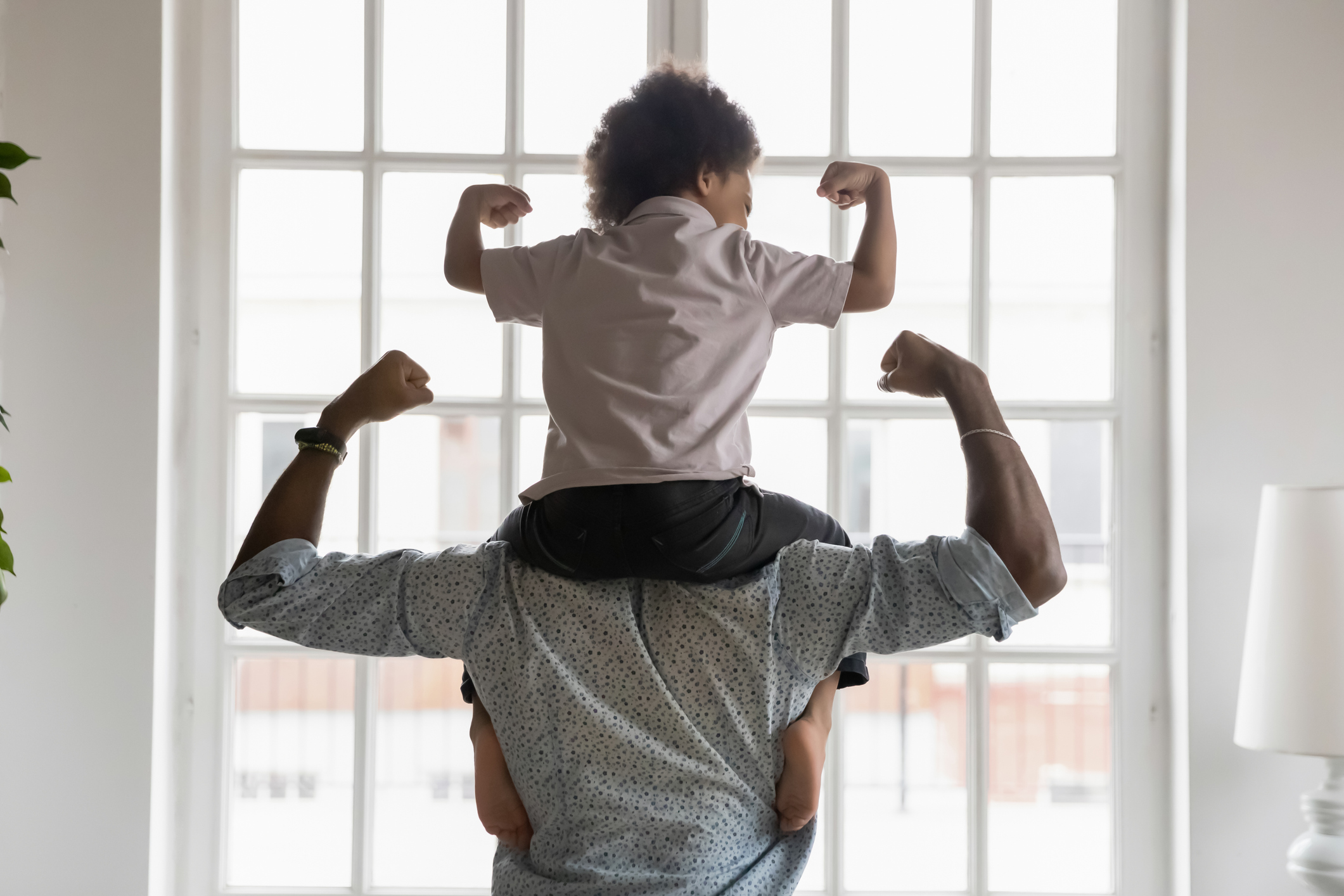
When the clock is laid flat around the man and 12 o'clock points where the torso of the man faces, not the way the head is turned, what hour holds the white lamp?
The white lamp is roughly at 2 o'clock from the man.

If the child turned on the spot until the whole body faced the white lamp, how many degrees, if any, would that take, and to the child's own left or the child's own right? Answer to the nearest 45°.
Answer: approximately 90° to the child's own right

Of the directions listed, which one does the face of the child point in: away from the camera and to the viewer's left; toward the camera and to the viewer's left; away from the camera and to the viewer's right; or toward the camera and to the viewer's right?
away from the camera and to the viewer's right

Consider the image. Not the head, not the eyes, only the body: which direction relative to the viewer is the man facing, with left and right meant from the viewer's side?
facing away from the viewer

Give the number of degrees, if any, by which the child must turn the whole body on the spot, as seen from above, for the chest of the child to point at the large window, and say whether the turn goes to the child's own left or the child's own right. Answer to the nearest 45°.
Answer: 0° — they already face it

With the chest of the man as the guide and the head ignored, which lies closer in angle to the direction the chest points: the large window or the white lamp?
the large window

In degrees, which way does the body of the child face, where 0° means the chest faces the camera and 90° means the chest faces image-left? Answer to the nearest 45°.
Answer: approximately 180°
